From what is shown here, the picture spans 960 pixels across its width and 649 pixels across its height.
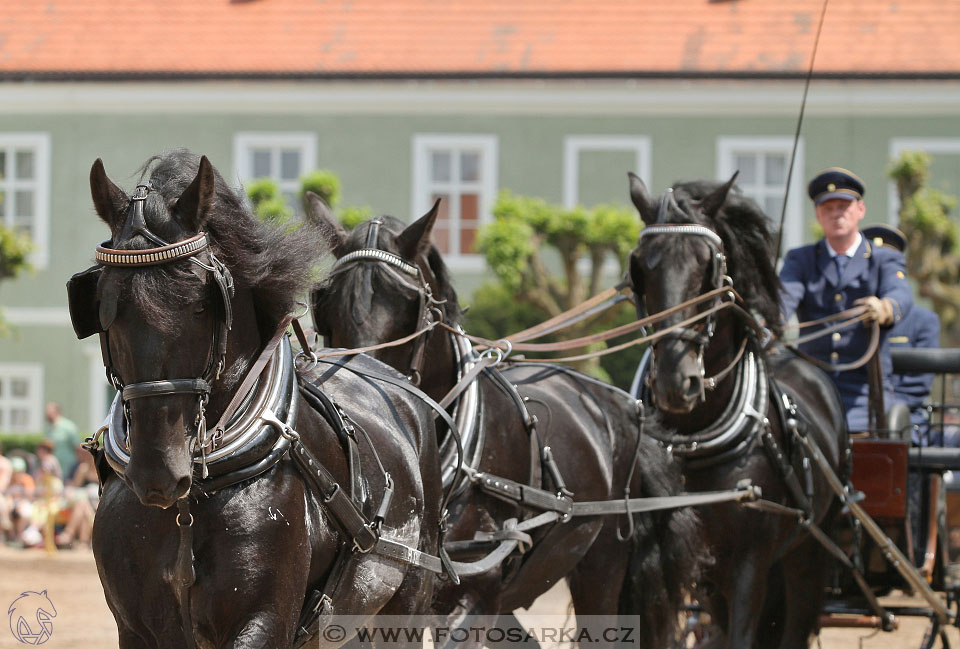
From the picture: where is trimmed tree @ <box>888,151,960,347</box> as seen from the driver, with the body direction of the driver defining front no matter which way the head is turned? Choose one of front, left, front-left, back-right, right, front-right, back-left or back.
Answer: back

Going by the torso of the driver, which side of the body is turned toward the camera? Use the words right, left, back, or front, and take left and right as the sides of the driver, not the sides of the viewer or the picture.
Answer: front

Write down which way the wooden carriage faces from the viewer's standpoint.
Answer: facing the viewer and to the left of the viewer

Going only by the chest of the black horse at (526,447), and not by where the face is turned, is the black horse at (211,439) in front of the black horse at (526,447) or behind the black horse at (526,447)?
in front

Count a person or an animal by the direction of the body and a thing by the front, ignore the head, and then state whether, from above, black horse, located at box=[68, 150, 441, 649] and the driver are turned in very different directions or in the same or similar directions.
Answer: same or similar directions

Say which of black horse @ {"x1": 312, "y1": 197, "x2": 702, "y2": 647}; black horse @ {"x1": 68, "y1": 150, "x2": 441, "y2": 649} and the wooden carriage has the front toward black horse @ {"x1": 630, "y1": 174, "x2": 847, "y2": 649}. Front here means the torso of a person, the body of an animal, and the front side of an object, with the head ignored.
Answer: the wooden carriage

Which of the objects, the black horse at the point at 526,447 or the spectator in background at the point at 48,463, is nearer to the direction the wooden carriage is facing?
the black horse
